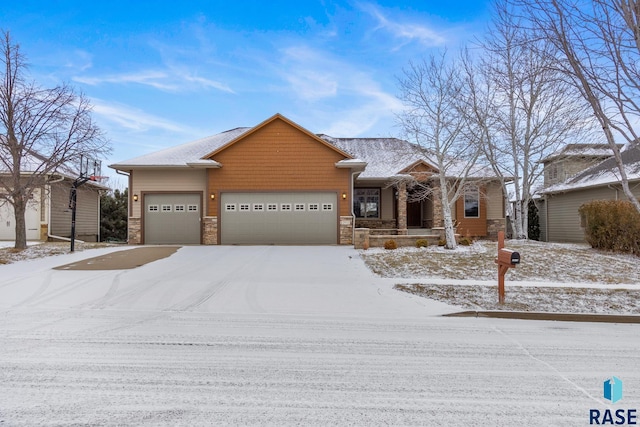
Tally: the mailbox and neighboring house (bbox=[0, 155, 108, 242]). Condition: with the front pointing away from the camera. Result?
0

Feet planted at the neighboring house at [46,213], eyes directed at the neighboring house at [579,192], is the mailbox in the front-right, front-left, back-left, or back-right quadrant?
front-right

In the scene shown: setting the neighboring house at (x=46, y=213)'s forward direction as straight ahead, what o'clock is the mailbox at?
The mailbox is roughly at 10 o'clock from the neighboring house.

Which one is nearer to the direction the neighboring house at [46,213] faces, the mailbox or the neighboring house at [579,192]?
the mailbox

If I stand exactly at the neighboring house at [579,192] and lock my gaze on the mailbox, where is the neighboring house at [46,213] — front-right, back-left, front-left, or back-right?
front-right

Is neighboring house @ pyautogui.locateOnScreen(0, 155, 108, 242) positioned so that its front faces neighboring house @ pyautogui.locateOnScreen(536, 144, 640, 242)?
no

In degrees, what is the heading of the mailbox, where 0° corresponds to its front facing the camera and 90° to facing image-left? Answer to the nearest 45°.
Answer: approximately 315°

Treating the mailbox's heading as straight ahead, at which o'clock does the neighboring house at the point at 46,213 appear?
The neighboring house is roughly at 5 o'clock from the mailbox.

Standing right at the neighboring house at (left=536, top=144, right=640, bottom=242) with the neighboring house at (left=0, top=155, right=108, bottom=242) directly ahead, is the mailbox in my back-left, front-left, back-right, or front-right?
front-left

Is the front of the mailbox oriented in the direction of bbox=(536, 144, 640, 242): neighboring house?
no

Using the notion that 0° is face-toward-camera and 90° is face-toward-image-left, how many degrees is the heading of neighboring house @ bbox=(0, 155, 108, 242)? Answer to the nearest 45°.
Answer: approximately 45°
